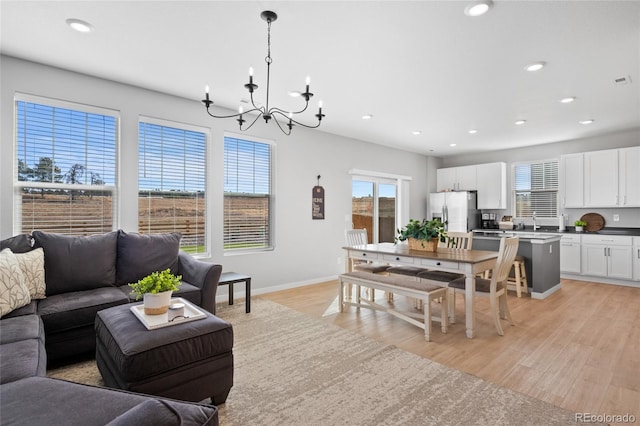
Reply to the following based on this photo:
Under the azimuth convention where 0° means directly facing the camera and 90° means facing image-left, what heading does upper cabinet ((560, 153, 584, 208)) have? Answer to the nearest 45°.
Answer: approximately 0°

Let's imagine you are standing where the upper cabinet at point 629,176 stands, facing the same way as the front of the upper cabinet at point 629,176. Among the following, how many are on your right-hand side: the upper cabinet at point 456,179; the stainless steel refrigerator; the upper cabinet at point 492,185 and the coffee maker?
4

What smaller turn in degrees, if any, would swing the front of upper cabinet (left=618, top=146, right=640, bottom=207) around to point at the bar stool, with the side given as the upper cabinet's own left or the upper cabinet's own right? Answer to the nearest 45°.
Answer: approximately 45° to the upper cabinet's own right

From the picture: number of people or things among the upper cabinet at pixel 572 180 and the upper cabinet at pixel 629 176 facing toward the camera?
2

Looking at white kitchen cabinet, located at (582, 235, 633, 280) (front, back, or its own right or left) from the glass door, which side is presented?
right

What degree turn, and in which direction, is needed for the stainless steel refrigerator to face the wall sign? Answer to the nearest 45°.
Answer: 0° — it already faces it

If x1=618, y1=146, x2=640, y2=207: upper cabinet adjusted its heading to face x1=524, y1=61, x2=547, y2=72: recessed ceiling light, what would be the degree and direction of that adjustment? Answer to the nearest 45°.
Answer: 0° — it already faces it

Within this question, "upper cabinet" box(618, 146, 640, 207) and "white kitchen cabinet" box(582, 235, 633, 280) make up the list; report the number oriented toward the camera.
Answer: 2
